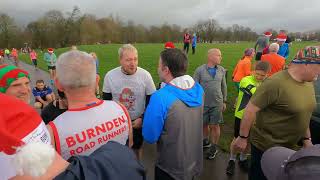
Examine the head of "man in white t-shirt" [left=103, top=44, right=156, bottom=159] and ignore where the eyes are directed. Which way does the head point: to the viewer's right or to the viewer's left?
to the viewer's right

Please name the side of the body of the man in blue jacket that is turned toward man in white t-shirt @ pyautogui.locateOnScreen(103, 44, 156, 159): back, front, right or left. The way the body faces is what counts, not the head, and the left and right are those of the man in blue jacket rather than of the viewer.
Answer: front

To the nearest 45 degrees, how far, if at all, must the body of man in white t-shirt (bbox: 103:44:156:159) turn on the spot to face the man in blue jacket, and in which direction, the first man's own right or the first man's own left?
0° — they already face them

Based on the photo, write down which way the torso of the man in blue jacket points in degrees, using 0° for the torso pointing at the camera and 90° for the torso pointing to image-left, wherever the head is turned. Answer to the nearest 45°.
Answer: approximately 135°

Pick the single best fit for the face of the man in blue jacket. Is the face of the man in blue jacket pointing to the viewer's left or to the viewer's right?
to the viewer's left

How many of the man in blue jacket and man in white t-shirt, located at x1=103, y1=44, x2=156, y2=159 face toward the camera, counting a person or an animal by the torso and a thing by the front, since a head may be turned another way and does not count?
1

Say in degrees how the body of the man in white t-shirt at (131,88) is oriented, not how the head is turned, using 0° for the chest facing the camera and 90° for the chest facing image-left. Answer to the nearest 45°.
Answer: approximately 0°
